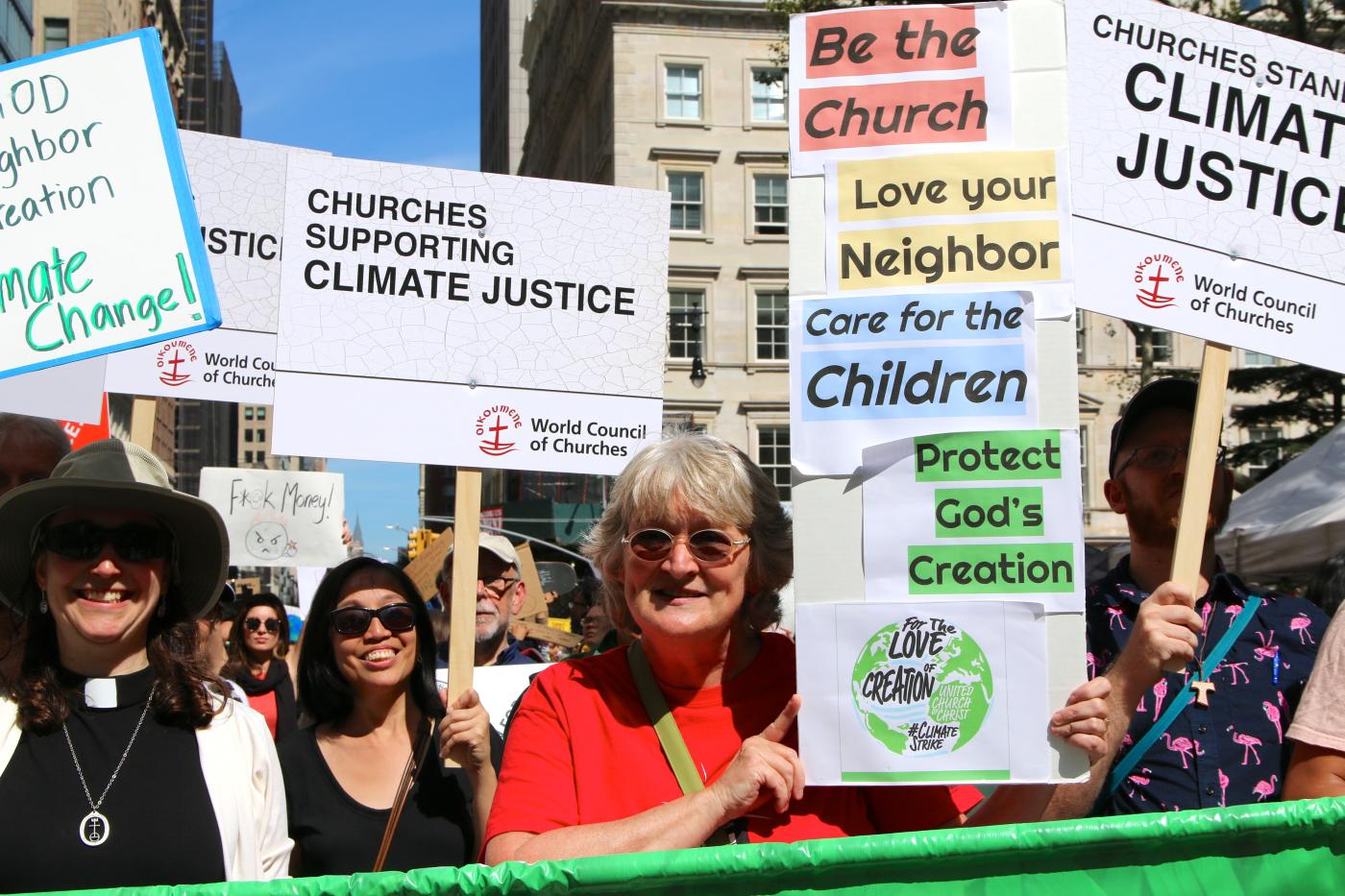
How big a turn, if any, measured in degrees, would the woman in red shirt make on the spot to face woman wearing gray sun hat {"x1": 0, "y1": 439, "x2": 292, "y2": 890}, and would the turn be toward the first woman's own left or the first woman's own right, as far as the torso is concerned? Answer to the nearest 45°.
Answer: approximately 90° to the first woman's own right

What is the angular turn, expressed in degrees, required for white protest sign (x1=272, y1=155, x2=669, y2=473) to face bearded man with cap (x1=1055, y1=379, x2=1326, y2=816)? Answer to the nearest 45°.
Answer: approximately 45° to its left

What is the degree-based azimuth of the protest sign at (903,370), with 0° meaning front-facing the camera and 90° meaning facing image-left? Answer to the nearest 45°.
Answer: approximately 0°

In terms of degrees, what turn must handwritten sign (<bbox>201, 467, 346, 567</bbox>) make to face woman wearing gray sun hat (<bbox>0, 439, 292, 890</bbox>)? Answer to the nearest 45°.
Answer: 0° — it already faces them

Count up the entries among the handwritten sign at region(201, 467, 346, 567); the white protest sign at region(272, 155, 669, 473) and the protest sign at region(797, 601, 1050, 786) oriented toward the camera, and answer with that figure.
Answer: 3

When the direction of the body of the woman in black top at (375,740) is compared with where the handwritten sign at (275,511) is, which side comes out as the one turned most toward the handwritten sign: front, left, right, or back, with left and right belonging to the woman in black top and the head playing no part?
back

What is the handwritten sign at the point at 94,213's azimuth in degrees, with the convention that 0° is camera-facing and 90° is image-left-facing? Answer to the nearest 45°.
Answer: approximately 0°
